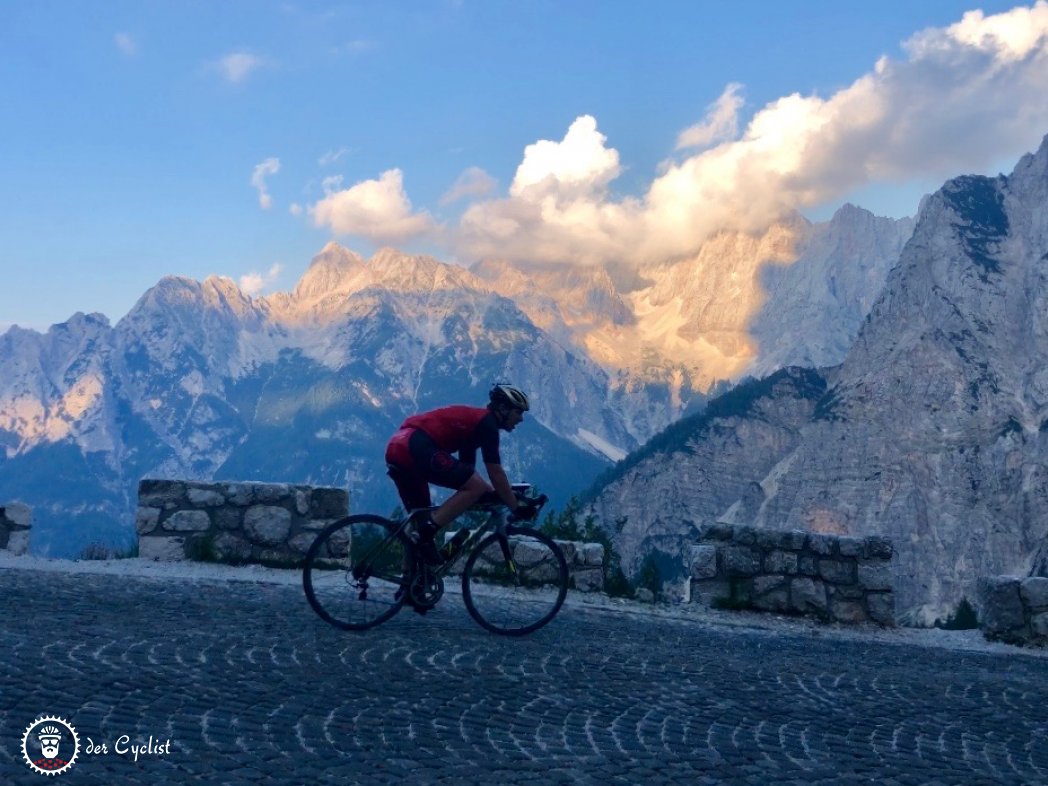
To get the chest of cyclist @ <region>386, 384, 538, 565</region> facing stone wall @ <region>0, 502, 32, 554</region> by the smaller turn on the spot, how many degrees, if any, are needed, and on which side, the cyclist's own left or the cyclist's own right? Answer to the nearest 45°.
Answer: approximately 135° to the cyclist's own left

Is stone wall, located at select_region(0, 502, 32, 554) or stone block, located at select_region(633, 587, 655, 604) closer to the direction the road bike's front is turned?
the stone block

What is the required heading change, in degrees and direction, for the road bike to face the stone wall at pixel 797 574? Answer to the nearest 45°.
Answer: approximately 45° to its left

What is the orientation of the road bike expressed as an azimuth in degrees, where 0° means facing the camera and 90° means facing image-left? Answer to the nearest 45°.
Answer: approximately 270°

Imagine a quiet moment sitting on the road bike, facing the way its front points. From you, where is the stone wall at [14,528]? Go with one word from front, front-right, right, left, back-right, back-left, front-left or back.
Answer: back-left

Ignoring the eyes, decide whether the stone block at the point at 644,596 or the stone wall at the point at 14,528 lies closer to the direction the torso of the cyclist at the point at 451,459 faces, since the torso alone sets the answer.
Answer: the stone block

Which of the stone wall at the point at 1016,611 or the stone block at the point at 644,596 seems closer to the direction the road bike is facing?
the stone wall

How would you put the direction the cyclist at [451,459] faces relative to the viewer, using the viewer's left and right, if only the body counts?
facing to the right of the viewer

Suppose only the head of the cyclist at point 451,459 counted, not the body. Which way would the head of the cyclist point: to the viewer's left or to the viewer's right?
to the viewer's right
